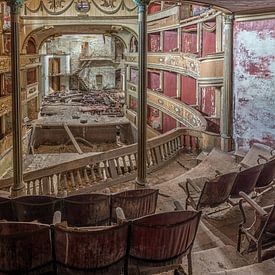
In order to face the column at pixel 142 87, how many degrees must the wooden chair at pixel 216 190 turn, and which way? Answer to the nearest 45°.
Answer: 0° — it already faces it

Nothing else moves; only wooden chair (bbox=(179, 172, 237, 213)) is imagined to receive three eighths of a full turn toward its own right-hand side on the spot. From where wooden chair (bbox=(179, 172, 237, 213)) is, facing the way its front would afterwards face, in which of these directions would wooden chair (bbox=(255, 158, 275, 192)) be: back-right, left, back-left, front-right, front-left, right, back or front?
front-left

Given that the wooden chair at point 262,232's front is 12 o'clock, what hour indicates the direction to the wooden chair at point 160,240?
the wooden chair at point 160,240 is roughly at 9 o'clock from the wooden chair at point 262,232.

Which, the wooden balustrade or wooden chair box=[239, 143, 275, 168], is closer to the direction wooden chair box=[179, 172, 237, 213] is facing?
the wooden balustrade

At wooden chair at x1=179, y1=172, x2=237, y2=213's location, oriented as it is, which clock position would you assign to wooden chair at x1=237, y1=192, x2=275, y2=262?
wooden chair at x1=237, y1=192, x2=275, y2=262 is roughly at 7 o'clock from wooden chair at x1=179, y1=172, x2=237, y2=213.

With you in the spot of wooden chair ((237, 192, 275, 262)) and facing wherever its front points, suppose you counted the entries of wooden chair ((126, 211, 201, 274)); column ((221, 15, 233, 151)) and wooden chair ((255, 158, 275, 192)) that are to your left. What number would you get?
1

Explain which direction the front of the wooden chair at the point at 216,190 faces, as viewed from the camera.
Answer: facing away from the viewer and to the left of the viewer

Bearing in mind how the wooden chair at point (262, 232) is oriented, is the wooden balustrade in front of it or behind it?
in front
